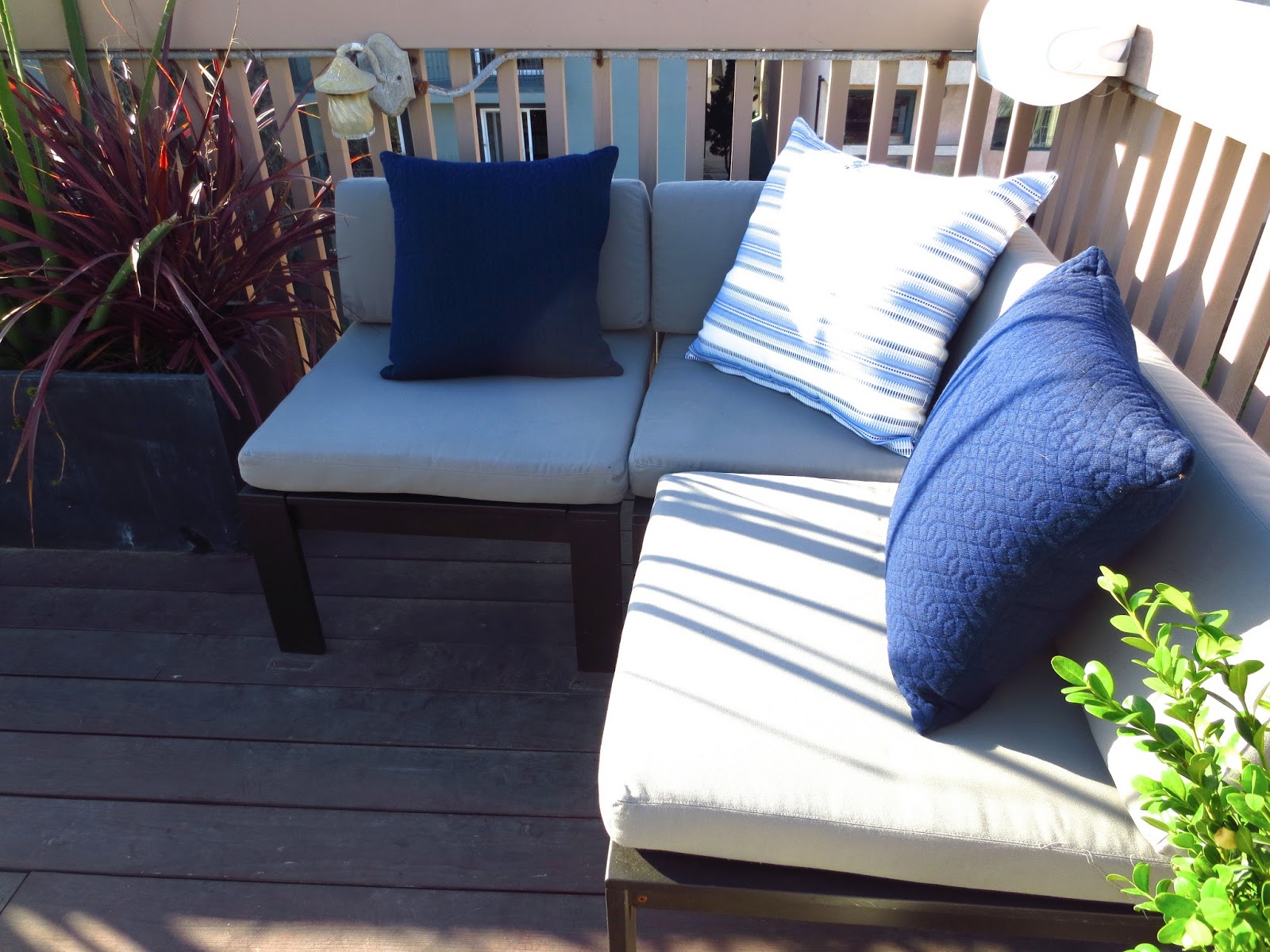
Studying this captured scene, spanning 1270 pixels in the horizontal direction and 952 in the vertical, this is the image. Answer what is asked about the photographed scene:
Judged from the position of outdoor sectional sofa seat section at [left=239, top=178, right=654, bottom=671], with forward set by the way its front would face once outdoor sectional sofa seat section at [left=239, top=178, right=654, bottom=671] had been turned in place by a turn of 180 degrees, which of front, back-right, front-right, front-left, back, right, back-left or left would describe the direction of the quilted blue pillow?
back-right

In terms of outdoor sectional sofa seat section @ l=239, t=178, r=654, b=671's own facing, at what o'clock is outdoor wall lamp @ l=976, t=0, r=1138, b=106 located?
The outdoor wall lamp is roughly at 9 o'clock from the outdoor sectional sofa seat section.

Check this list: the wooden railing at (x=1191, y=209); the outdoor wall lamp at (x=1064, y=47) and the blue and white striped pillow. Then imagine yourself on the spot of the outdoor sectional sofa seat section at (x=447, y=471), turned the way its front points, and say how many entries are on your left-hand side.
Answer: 3

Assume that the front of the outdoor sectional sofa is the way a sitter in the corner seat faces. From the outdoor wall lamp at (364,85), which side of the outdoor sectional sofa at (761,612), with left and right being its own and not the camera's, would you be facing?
right

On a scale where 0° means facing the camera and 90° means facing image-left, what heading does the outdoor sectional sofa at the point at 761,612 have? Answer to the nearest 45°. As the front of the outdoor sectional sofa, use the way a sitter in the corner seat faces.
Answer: approximately 45°

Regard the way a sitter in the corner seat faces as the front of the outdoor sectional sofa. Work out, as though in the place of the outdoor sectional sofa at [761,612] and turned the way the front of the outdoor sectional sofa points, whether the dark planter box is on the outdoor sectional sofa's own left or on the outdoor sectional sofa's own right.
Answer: on the outdoor sectional sofa's own right

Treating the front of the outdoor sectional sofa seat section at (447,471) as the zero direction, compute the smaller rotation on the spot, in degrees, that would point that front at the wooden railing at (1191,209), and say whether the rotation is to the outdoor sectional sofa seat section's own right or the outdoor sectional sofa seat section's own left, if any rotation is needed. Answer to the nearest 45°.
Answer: approximately 90° to the outdoor sectional sofa seat section's own left

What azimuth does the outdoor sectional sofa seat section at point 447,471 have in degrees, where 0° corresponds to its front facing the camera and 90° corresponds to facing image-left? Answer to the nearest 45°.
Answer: approximately 0°
